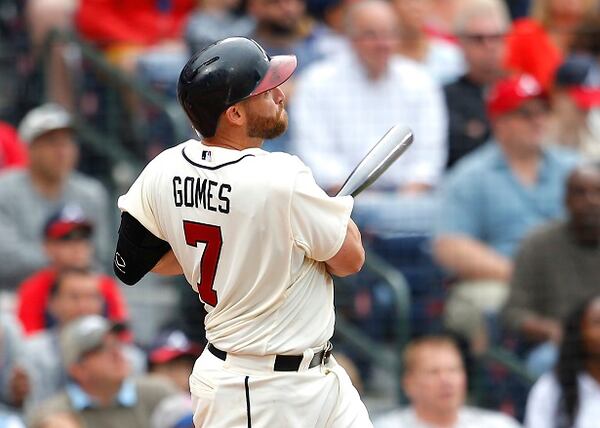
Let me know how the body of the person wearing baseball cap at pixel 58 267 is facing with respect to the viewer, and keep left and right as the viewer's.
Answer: facing the viewer

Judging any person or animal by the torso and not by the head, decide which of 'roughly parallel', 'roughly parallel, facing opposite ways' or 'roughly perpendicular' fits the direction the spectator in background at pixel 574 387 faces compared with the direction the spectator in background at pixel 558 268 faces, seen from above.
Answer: roughly parallel

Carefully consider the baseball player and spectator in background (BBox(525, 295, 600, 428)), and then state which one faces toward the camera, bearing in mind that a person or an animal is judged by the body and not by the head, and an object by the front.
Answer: the spectator in background

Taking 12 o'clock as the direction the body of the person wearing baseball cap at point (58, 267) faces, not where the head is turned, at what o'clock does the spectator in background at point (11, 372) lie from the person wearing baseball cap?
The spectator in background is roughly at 1 o'clock from the person wearing baseball cap.

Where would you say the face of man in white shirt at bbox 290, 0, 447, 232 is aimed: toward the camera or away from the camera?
toward the camera

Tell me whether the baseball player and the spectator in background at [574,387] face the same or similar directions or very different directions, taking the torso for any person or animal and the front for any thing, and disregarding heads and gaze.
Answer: very different directions

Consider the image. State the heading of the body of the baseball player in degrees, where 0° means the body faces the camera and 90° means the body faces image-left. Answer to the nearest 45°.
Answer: approximately 225°

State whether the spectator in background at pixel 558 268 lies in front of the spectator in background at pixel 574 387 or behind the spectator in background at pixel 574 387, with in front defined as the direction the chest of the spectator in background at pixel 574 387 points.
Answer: behind

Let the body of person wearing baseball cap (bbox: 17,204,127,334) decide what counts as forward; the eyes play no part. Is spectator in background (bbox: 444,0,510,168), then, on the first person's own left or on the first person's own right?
on the first person's own left

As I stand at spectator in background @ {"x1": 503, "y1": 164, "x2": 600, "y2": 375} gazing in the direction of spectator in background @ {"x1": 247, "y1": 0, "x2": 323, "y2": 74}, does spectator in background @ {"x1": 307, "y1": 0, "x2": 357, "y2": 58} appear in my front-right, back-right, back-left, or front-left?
front-right

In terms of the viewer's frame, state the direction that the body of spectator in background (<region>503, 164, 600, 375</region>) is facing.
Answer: toward the camera
